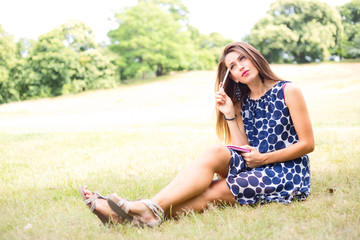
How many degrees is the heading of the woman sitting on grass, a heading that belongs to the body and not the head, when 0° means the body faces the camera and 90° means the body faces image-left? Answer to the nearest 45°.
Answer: approximately 45°

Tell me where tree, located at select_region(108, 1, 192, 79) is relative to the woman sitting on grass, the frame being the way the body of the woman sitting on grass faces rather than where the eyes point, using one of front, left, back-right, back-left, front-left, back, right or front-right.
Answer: back-right

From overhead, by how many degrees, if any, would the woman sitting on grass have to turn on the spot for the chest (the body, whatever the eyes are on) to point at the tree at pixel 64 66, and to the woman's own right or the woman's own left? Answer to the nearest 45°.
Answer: approximately 135° to the woman's own right

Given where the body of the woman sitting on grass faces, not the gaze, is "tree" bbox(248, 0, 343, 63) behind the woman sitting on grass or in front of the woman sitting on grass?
behind

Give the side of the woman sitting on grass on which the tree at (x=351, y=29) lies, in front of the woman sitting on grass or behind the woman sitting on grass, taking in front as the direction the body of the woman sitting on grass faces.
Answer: behind
